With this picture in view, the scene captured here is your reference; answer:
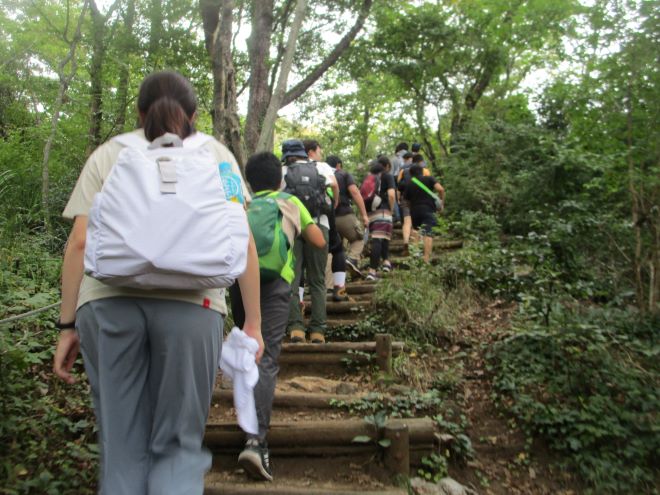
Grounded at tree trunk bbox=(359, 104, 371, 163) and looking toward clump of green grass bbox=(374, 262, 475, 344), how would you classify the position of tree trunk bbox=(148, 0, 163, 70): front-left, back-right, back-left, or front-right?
front-right

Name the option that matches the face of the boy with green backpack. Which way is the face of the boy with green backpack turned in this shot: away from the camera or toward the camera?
away from the camera

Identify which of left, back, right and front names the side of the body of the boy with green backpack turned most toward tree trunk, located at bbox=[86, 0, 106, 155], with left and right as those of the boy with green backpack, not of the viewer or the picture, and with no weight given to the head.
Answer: left

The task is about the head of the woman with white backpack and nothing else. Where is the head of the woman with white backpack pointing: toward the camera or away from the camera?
away from the camera

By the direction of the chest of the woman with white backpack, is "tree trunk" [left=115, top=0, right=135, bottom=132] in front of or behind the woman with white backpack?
in front

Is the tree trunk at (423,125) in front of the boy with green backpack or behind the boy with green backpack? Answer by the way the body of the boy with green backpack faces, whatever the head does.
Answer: in front

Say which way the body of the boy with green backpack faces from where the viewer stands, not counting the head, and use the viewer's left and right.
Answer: facing away from the viewer and to the right of the viewer

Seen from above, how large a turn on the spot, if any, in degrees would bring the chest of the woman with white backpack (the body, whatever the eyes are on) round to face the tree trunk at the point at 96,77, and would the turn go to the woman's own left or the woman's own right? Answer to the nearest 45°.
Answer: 0° — they already face it

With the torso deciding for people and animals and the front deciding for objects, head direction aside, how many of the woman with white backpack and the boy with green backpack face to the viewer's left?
0

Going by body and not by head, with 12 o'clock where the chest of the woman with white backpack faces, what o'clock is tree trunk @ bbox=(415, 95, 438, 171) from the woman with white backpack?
The tree trunk is roughly at 1 o'clock from the woman with white backpack.

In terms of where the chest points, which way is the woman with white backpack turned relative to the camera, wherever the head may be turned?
away from the camera

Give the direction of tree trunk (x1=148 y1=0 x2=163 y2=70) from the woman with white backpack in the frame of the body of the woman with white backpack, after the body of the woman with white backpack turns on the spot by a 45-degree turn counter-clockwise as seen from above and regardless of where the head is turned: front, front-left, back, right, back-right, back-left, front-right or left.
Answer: front-right

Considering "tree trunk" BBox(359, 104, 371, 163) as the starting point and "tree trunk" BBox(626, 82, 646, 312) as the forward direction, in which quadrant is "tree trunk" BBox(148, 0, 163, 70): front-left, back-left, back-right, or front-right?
front-right

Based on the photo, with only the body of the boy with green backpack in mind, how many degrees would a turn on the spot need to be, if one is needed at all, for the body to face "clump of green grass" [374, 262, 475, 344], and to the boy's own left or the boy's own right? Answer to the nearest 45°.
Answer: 0° — they already face it
